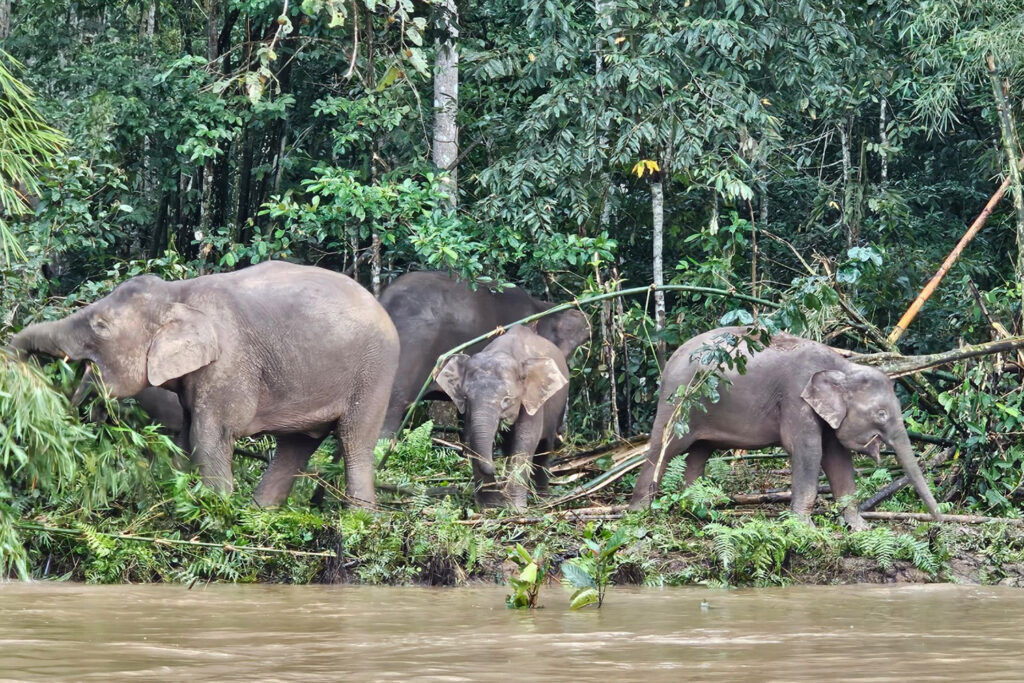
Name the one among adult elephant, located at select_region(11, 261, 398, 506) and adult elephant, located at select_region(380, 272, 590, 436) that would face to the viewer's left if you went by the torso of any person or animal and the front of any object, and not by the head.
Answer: adult elephant, located at select_region(11, 261, 398, 506)

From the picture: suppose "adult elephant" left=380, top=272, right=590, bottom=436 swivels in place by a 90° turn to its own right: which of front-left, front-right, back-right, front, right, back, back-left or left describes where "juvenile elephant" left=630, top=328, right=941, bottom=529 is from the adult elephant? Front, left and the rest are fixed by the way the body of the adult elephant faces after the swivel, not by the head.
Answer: front-left

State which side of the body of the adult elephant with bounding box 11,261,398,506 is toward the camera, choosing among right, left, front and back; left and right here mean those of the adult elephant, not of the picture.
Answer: left

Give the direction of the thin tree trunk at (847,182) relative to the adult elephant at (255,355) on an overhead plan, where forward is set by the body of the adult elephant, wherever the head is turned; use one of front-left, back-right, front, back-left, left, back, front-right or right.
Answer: back-right

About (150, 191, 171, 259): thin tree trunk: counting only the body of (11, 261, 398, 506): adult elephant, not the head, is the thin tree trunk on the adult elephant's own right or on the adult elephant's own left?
on the adult elephant's own right

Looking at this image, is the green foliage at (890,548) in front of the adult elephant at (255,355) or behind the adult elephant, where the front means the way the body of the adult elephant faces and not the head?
behind

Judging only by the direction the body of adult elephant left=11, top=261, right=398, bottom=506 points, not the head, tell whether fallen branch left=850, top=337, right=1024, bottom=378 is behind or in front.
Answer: behind

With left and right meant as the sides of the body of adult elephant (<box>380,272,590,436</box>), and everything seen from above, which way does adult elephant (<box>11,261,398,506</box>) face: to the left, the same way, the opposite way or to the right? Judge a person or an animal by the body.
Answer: the opposite way

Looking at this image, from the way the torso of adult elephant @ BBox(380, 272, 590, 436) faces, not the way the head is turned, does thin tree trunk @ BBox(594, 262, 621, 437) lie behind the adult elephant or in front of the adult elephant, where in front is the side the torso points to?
in front

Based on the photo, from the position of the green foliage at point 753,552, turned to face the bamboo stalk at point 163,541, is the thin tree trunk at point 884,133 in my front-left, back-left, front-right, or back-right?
back-right

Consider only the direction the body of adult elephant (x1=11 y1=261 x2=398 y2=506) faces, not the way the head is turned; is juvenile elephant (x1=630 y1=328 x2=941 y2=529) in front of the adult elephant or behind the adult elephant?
behind

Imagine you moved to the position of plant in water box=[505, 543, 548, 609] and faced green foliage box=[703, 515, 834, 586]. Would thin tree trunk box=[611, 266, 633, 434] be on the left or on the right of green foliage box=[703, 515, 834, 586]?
left

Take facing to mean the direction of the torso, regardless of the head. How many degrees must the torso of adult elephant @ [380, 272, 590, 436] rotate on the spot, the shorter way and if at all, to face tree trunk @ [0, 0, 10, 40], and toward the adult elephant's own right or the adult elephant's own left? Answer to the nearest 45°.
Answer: approximately 180°

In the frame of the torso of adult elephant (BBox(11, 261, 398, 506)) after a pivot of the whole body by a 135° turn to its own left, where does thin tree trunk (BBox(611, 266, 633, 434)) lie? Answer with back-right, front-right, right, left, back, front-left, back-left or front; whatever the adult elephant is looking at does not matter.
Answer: left

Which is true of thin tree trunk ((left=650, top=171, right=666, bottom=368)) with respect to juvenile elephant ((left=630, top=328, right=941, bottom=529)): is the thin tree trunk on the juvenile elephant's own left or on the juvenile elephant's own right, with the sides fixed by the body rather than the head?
on the juvenile elephant's own left

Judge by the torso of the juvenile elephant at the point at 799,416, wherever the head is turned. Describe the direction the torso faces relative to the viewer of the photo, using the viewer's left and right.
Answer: facing to the right of the viewer

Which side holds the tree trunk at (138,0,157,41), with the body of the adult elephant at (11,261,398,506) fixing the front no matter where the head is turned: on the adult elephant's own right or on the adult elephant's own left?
on the adult elephant's own right

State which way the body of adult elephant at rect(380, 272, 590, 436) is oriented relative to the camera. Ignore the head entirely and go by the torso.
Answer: to the viewer's right

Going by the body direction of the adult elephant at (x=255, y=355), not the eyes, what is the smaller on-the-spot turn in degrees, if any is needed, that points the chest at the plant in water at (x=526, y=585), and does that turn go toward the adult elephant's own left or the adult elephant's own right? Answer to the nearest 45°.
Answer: approximately 135° to the adult elephant's own left

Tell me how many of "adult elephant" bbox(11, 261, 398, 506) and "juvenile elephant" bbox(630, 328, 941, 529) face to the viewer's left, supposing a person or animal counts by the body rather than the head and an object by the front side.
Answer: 1

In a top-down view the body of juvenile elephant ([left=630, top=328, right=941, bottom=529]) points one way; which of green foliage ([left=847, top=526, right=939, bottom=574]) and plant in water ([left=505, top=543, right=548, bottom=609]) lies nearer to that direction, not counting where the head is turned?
the green foliage
